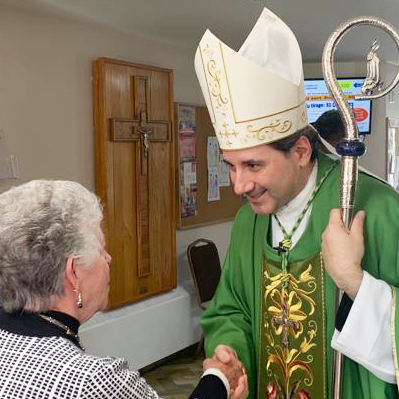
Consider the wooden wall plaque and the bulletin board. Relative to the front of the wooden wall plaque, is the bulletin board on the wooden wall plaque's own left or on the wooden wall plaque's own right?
on the wooden wall plaque's own left

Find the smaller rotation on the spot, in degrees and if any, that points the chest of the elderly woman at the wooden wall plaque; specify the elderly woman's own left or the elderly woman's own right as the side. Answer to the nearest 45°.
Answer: approximately 45° to the elderly woman's own left

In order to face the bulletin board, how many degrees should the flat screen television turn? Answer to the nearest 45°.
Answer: approximately 45° to its right

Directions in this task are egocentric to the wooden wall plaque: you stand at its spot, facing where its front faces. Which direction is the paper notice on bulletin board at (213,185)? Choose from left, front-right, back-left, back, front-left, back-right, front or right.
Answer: left

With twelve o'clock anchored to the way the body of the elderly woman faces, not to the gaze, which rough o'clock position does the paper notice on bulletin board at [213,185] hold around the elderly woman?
The paper notice on bulletin board is roughly at 11 o'clock from the elderly woman.

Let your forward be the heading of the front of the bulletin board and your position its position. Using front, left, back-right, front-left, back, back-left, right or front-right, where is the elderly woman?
front-right

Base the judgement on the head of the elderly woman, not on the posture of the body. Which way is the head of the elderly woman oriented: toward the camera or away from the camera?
away from the camera

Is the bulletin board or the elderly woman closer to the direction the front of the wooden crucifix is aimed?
the elderly woman

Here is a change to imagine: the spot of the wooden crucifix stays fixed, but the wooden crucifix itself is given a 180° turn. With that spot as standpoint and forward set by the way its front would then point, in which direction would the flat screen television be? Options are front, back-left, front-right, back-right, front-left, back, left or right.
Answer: right

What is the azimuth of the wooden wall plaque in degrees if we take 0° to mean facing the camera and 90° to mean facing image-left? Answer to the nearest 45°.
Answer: approximately 315°

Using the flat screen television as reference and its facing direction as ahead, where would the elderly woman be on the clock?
The elderly woman is roughly at 12 o'clock from the flat screen television.

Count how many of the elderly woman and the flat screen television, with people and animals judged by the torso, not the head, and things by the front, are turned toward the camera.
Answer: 1

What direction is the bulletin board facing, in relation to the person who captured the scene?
facing the viewer and to the right of the viewer
